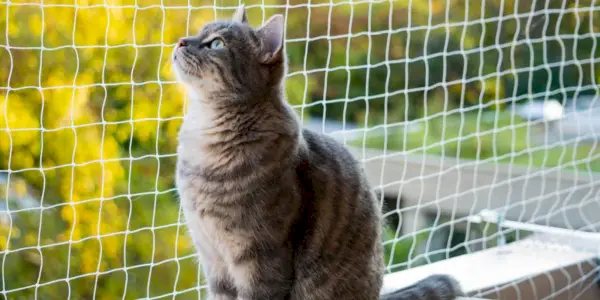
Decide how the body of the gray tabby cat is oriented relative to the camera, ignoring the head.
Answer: to the viewer's left
